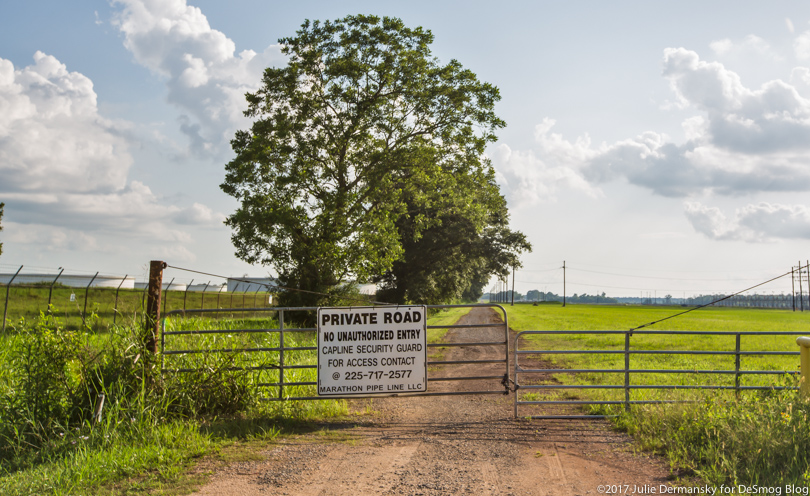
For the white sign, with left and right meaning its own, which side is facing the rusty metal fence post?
right

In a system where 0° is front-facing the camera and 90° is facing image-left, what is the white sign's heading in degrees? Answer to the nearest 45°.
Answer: approximately 0°

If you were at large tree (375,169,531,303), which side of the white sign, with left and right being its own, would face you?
back

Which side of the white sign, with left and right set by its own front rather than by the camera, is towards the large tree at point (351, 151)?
back

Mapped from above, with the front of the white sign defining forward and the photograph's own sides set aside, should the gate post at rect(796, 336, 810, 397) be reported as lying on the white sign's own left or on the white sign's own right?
on the white sign's own left

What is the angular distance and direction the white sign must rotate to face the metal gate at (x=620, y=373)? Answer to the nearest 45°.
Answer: approximately 90° to its left
